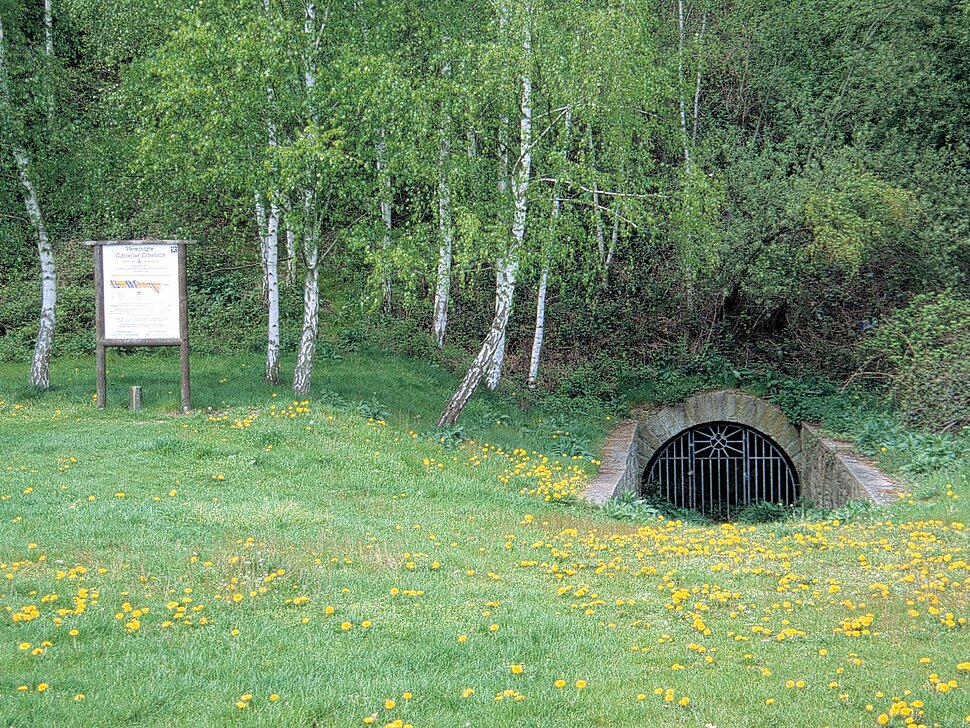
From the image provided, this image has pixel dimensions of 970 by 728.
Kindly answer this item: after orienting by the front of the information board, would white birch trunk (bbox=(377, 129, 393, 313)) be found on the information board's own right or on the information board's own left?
on the information board's own left

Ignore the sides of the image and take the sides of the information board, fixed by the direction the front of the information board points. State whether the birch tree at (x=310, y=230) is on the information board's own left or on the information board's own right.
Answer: on the information board's own left

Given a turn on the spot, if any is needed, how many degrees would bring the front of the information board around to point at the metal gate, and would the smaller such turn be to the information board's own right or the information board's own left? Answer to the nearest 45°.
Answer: approximately 90° to the information board's own left

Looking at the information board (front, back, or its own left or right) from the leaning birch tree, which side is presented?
left

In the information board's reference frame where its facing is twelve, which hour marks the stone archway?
The stone archway is roughly at 9 o'clock from the information board.

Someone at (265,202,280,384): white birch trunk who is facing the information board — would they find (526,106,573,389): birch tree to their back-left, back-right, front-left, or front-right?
back-left

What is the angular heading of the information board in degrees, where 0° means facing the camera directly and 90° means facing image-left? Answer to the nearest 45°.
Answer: approximately 0°

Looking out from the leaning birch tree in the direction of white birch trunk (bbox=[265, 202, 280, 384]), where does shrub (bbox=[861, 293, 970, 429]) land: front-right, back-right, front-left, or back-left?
back-right

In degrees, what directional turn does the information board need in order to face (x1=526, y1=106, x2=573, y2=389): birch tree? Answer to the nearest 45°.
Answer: approximately 90° to its left
